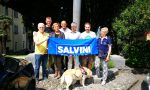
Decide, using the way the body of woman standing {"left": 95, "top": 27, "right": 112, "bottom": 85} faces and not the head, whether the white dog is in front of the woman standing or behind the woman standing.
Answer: in front

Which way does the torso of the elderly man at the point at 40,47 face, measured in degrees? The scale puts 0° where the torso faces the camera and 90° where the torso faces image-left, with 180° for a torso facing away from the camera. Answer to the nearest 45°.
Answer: approximately 0°

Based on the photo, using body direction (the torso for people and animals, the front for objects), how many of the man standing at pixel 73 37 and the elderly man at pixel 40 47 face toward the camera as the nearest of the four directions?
2
